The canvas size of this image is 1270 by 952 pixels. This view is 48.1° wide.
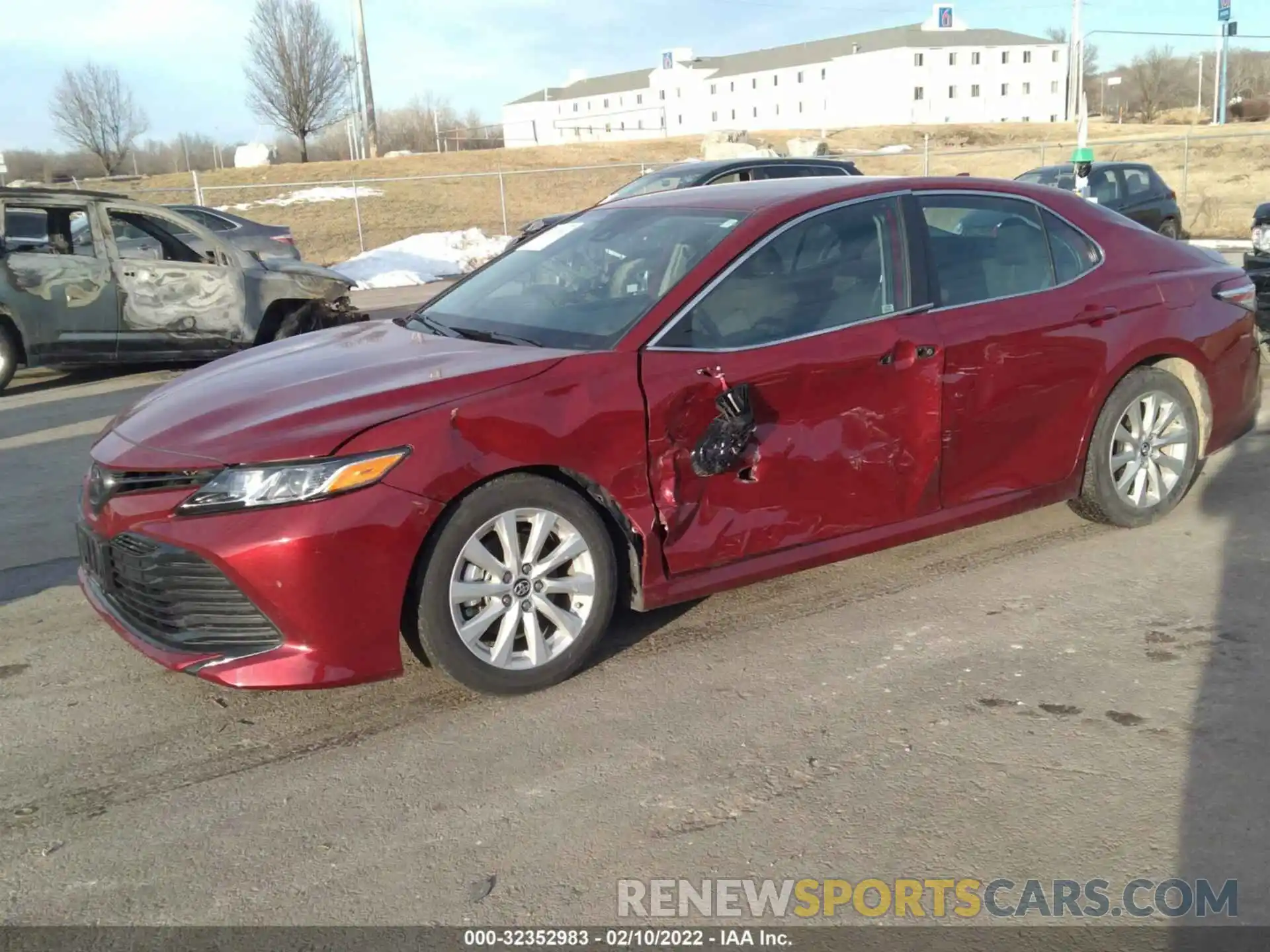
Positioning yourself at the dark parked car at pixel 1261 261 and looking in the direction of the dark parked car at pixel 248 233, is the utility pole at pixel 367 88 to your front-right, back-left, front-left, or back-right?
front-right

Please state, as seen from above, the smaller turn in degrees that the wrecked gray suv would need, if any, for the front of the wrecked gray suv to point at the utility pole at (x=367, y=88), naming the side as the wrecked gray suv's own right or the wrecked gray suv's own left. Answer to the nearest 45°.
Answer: approximately 90° to the wrecked gray suv's own left

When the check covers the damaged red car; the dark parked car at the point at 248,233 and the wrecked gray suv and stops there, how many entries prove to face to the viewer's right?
1

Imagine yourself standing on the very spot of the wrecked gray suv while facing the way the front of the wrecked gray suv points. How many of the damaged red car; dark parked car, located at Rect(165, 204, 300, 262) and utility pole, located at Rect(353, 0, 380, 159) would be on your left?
2

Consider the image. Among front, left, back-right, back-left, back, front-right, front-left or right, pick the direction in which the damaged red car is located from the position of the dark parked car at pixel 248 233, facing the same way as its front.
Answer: left

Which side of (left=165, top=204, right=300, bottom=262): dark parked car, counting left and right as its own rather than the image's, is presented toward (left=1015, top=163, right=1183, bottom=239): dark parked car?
back

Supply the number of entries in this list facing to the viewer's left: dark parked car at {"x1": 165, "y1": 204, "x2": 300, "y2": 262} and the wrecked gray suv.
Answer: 1

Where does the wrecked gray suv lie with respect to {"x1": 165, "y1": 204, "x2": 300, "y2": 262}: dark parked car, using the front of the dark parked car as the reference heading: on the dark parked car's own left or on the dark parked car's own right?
on the dark parked car's own left

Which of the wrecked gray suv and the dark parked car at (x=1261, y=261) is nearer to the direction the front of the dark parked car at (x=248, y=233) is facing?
the wrecked gray suv

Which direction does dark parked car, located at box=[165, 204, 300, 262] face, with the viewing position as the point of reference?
facing to the left of the viewer

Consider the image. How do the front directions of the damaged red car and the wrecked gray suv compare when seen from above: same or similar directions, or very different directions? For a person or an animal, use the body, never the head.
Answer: very different directions

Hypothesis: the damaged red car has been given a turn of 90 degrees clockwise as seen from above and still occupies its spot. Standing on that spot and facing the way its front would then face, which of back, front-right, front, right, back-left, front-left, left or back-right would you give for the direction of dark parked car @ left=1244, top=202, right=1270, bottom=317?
right

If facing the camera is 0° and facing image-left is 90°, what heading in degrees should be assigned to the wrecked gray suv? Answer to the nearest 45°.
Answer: approximately 270°

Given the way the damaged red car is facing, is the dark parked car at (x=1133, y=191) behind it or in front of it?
behind

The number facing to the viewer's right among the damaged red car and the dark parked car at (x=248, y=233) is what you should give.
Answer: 0

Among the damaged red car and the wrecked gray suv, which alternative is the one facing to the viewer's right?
the wrecked gray suv
